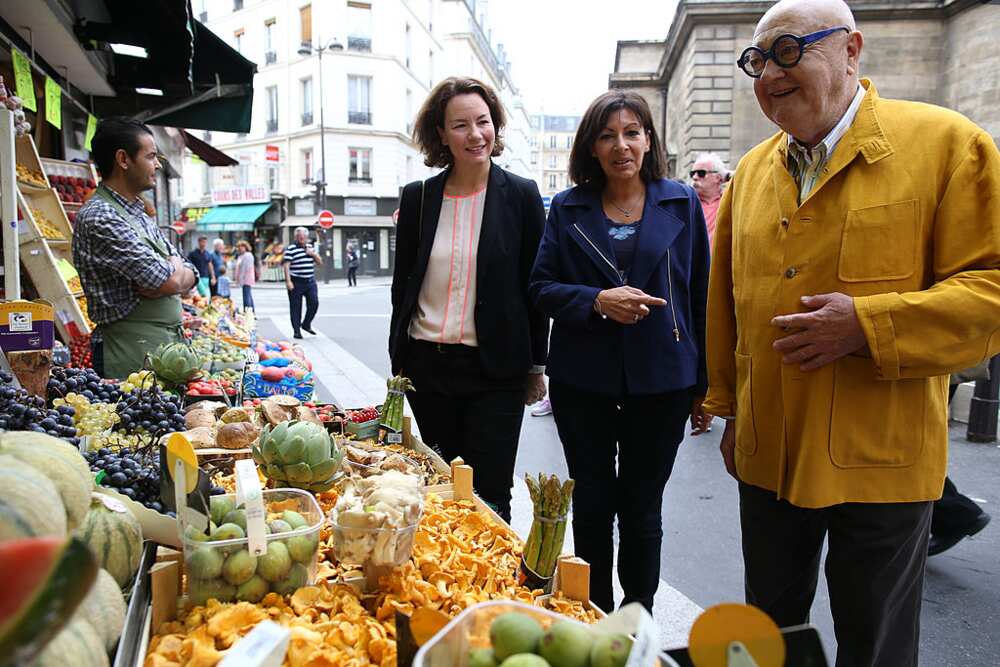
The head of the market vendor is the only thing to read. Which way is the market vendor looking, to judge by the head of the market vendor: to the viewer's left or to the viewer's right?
to the viewer's right

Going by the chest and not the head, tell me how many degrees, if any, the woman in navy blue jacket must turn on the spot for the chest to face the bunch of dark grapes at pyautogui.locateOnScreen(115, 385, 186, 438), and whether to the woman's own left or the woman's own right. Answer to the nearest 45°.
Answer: approximately 90° to the woman's own right

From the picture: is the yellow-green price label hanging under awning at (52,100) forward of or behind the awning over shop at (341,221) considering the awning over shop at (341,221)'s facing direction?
forward

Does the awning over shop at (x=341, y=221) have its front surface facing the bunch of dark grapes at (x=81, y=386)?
yes

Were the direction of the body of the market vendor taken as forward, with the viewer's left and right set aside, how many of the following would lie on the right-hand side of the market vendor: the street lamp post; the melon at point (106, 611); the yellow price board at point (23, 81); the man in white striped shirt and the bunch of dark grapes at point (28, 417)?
2

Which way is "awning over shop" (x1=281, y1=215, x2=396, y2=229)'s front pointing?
toward the camera

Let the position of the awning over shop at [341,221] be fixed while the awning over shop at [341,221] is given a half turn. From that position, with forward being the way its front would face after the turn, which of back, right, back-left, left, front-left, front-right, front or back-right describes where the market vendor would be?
back

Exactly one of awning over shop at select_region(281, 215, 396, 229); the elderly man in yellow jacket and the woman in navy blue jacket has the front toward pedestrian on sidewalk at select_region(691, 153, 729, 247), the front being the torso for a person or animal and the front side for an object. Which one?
the awning over shop

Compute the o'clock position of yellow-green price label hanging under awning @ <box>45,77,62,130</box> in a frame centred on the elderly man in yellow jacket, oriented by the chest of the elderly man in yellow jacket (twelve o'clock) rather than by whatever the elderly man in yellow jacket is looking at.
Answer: The yellow-green price label hanging under awning is roughly at 2 o'clock from the elderly man in yellow jacket.

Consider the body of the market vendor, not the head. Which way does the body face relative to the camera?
to the viewer's right

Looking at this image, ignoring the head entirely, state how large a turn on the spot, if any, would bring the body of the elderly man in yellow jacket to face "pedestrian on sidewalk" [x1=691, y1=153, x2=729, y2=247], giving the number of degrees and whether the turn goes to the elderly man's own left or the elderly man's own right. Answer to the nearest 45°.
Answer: approximately 135° to the elderly man's own right

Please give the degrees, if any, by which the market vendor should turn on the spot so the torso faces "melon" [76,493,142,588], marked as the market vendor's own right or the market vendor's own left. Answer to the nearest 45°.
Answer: approximately 90° to the market vendor's own right
